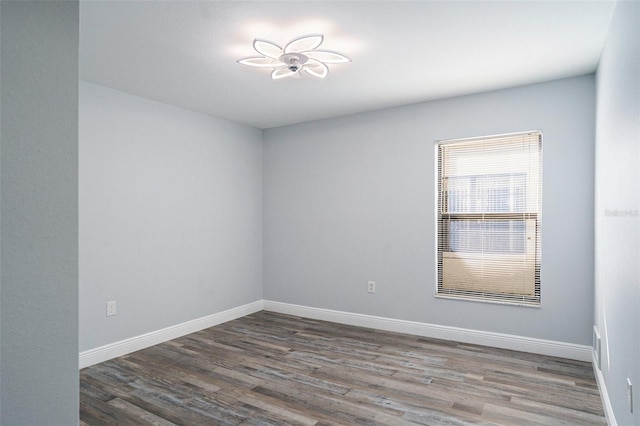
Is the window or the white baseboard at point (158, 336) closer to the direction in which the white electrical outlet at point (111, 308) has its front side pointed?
the window

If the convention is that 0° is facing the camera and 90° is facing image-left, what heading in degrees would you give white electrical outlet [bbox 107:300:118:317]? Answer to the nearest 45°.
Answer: approximately 315°

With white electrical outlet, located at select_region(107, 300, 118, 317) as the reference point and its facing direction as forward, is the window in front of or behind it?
in front

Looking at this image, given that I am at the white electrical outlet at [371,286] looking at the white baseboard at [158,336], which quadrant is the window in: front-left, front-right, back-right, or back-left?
back-left

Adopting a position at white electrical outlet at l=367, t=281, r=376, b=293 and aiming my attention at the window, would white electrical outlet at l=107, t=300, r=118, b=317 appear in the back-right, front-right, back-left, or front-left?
back-right

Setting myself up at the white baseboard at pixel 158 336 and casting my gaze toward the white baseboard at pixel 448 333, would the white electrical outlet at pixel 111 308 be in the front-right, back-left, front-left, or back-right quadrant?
back-right
